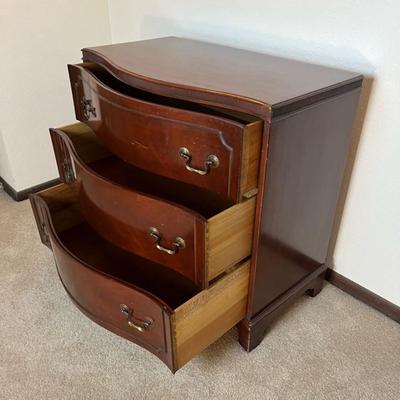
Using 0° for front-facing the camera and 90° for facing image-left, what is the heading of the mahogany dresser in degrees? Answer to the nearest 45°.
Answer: approximately 45°
